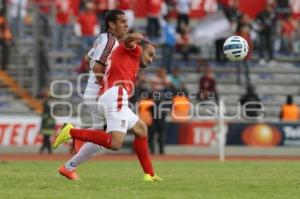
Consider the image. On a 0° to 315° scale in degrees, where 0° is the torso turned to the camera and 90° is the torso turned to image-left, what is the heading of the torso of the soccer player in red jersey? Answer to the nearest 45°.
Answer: approximately 270°

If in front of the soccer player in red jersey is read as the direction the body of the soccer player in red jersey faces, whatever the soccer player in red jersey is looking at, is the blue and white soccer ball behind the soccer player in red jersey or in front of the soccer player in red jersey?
in front
